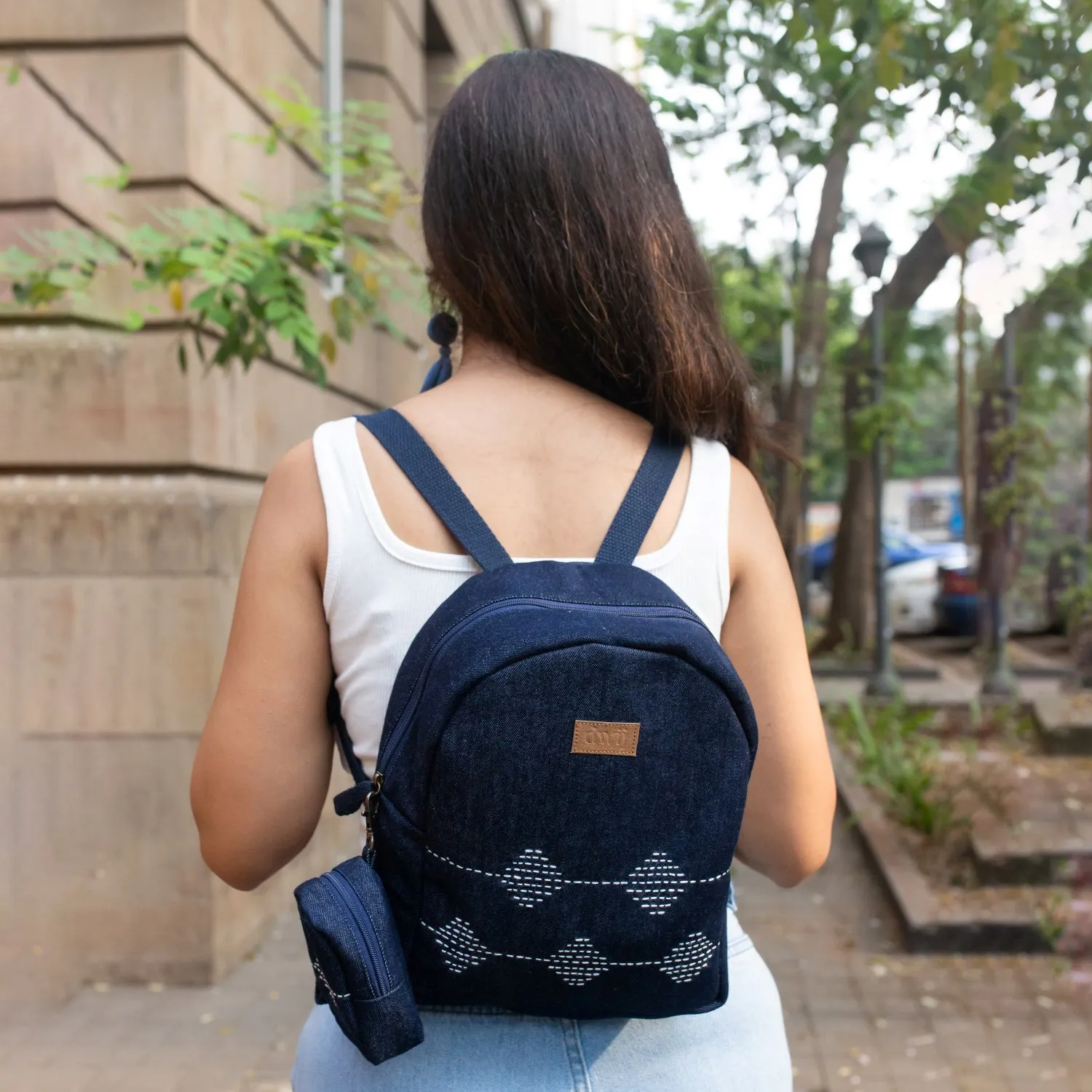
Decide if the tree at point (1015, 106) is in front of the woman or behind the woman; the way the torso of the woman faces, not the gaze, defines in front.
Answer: in front

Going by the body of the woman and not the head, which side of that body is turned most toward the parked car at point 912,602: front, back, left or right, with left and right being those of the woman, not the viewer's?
front

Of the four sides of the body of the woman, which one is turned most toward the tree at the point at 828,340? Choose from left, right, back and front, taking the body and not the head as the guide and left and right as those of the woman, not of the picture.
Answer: front

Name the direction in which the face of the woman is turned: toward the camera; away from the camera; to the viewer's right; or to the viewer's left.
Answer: away from the camera

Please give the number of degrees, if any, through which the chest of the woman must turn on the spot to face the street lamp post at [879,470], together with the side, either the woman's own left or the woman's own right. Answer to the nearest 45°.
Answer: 0° — they already face it

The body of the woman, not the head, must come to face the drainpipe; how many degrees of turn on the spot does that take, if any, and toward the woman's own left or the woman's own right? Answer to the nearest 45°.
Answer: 0° — they already face it

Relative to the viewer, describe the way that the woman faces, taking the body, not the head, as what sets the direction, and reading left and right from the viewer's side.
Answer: facing away from the viewer

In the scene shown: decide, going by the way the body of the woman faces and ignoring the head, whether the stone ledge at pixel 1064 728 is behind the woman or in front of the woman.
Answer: in front
